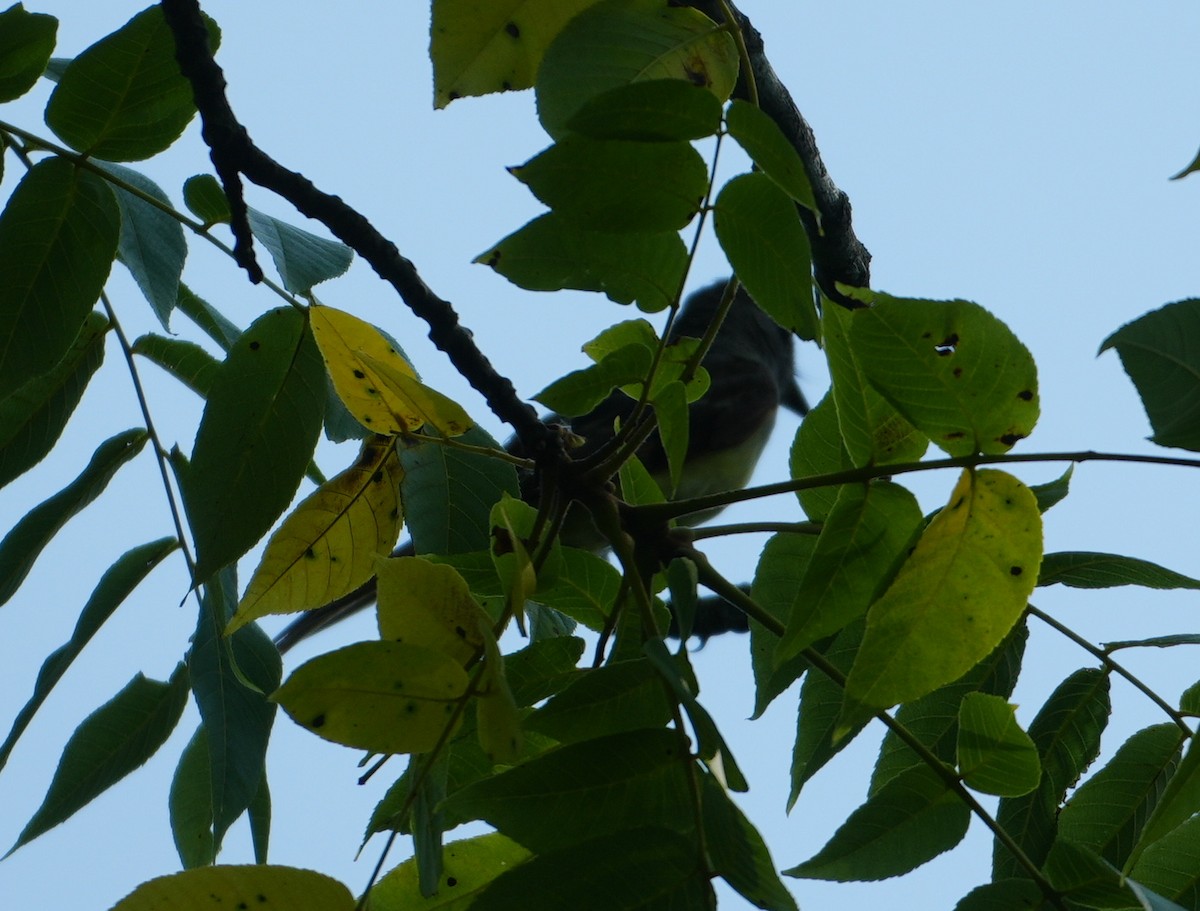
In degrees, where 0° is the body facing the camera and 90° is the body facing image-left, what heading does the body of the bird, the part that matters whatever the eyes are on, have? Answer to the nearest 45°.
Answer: approximately 270°

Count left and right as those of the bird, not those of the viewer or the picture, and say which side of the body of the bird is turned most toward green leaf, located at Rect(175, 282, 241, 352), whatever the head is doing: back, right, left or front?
back

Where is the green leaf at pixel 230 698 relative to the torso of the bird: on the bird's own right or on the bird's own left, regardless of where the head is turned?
on the bird's own right

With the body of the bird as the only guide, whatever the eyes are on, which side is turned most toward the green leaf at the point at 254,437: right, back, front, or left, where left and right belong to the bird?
back

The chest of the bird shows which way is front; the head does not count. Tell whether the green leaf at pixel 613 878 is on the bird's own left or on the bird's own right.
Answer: on the bird's own right

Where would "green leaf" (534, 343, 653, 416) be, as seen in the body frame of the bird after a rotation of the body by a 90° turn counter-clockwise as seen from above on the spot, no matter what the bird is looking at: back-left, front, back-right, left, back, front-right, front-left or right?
back
